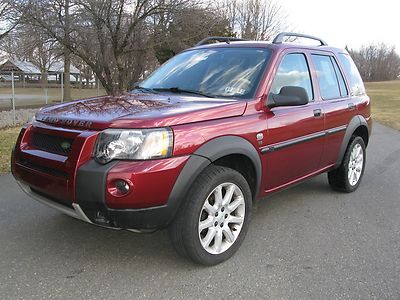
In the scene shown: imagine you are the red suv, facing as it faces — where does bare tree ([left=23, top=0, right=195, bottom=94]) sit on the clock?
The bare tree is roughly at 4 o'clock from the red suv.

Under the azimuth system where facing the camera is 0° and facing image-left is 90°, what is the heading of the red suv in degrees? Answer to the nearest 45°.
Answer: approximately 45°

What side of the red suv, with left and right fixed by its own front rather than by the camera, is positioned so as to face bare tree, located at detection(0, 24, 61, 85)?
right

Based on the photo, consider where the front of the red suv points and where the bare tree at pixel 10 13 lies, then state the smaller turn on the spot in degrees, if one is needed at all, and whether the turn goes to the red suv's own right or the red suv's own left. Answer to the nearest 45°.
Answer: approximately 90° to the red suv's own right
